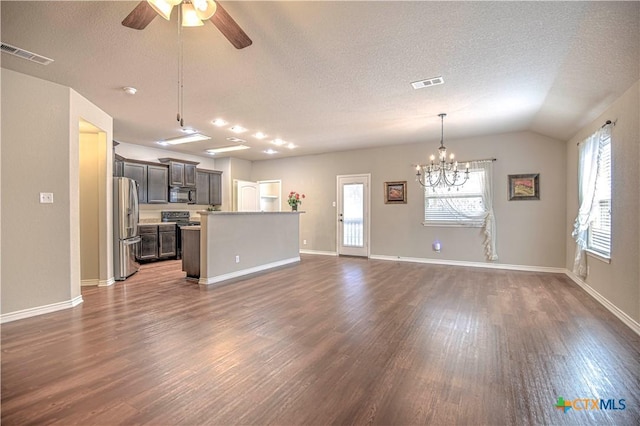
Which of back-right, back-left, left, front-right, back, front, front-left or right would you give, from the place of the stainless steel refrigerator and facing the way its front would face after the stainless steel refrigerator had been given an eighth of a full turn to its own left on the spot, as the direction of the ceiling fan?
right

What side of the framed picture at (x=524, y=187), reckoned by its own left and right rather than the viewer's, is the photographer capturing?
front

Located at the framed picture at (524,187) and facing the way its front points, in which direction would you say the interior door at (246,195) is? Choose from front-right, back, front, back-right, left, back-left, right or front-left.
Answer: right

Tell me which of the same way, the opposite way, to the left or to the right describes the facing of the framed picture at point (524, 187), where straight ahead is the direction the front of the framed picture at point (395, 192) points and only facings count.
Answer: the same way

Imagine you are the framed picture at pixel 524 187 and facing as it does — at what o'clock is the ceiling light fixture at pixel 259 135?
The ceiling light fixture is roughly at 2 o'clock from the framed picture.

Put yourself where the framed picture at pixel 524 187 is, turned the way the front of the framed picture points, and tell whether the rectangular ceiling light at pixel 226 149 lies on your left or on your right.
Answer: on your right

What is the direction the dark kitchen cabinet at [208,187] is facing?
toward the camera

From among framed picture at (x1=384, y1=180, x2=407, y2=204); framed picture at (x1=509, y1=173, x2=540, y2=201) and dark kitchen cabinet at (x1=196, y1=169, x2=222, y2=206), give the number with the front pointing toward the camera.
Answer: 3

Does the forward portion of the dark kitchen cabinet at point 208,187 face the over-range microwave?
no

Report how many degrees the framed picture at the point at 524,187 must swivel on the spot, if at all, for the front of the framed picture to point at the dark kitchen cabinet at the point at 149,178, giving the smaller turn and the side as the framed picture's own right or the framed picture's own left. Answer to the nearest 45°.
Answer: approximately 45° to the framed picture's own right

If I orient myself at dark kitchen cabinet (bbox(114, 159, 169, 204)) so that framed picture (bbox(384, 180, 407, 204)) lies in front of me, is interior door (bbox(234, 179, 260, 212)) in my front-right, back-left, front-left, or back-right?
front-left

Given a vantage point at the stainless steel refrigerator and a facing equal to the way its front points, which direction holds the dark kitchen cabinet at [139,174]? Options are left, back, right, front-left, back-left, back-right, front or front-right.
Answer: back-left

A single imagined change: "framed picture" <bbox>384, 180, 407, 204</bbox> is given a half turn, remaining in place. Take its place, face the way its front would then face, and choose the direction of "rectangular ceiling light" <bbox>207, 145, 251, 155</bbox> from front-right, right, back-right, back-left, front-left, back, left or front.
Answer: left

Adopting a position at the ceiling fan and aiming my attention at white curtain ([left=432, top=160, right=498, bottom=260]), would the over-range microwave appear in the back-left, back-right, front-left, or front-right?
front-left

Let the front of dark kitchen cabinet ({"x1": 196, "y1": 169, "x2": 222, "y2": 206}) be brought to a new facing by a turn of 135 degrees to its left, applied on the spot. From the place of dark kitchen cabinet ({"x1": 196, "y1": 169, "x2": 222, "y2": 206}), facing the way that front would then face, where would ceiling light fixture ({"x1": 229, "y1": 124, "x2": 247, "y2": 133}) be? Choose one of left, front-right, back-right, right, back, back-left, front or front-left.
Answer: back-right
